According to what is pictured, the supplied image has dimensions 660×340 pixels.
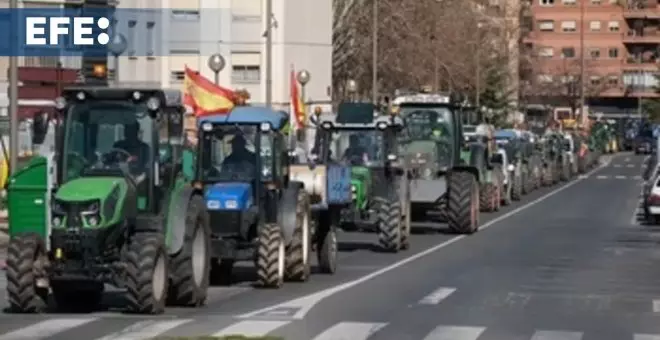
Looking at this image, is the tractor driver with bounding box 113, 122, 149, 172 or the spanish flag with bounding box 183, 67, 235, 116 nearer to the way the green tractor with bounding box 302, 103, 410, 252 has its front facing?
the tractor driver

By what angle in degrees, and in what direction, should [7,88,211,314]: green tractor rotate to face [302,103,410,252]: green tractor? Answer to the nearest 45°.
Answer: approximately 180°

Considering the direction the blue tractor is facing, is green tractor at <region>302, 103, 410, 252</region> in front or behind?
behind

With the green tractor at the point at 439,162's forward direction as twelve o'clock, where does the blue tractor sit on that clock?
The blue tractor is roughly at 11 o'clock from the green tractor.

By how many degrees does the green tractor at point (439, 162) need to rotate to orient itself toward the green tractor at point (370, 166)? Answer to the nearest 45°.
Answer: approximately 45° to its left

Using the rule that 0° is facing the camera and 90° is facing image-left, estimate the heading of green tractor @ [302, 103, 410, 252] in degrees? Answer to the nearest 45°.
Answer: approximately 45°

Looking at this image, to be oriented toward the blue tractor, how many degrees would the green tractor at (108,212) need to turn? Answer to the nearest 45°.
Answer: approximately 180°

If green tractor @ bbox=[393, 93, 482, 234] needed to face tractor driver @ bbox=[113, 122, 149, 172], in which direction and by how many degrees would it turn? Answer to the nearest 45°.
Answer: approximately 45° to its left

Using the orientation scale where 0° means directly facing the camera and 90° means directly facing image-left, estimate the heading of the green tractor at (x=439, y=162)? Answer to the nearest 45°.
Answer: approximately 45°
